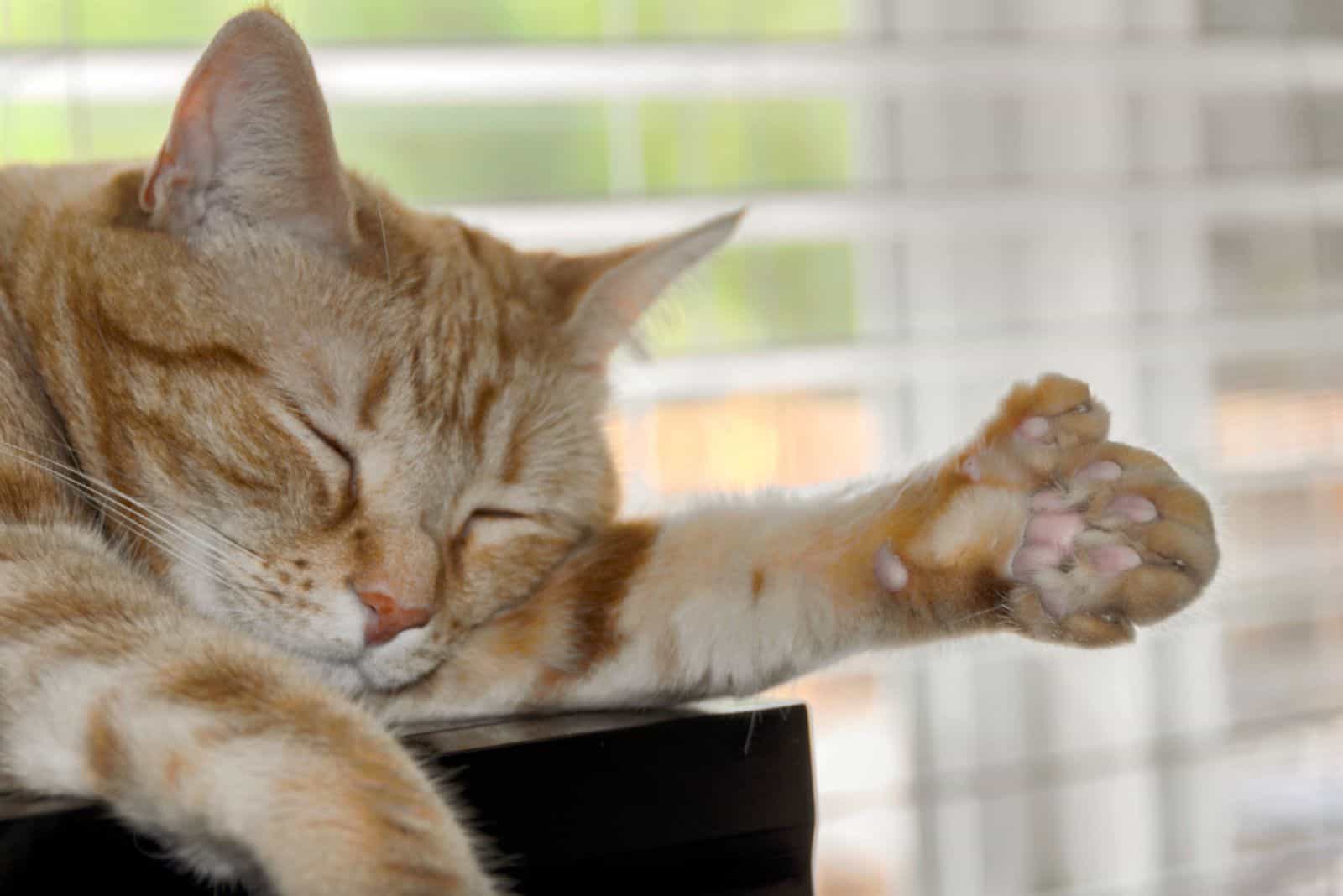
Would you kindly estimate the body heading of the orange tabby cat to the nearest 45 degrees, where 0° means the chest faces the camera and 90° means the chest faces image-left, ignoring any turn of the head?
approximately 315°
